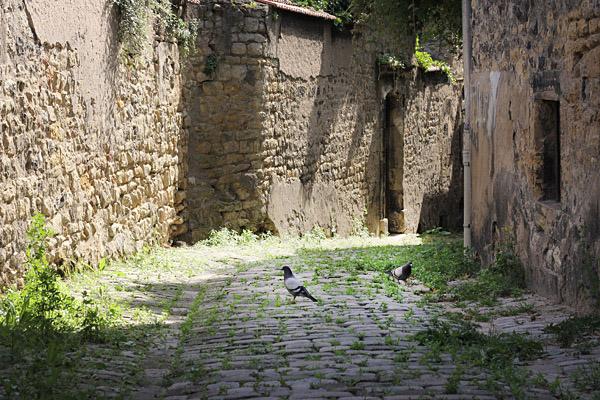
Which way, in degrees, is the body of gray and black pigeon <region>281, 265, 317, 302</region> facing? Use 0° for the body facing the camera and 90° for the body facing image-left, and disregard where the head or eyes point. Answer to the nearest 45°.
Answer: approximately 90°

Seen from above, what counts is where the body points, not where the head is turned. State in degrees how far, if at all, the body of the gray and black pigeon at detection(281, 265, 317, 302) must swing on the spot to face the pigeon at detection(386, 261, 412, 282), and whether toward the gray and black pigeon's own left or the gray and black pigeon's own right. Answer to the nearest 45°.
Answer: approximately 135° to the gray and black pigeon's own right

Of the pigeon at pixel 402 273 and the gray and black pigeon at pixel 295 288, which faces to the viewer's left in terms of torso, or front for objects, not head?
the gray and black pigeon

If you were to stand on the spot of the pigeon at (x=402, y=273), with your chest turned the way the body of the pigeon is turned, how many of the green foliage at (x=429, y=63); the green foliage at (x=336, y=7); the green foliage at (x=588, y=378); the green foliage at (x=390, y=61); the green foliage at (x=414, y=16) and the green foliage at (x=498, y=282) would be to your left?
4

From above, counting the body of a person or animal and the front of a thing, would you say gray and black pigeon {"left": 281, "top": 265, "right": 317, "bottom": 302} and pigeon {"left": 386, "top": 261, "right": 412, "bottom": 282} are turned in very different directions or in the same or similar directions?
very different directions

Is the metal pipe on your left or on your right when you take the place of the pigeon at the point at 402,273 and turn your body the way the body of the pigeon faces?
on your left

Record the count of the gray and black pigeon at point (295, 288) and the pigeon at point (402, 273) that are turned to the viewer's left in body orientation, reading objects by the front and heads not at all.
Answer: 1

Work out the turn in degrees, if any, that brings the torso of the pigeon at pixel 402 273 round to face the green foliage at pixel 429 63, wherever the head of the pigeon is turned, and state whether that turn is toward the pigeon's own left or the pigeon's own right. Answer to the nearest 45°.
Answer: approximately 90° to the pigeon's own left

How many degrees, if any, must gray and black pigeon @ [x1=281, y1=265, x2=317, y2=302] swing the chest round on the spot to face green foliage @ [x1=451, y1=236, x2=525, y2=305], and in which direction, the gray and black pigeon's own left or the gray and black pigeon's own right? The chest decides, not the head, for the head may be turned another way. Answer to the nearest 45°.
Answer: approximately 180°

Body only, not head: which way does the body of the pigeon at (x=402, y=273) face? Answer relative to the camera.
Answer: to the viewer's right
